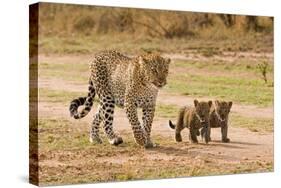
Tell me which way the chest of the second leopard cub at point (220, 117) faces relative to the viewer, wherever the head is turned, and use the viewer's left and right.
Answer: facing the viewer and to the right of the viewer

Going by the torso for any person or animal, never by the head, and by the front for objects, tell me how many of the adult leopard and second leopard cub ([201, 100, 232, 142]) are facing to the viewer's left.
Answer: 0

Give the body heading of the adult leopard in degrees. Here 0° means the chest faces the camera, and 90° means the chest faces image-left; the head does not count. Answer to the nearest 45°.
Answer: approximately 315°

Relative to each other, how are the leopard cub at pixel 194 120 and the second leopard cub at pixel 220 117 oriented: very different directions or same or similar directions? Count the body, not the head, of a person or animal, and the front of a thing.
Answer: same or similar directions

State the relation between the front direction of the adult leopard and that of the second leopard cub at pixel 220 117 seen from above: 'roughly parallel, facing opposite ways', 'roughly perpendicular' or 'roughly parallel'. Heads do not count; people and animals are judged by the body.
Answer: roughly parallel

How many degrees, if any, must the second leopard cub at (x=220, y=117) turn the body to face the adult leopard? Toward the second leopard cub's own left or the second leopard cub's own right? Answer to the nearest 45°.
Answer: approximately 90° to the second leopard cub's own right

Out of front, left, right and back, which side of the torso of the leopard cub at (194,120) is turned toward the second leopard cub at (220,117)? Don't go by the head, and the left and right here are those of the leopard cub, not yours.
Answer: left
